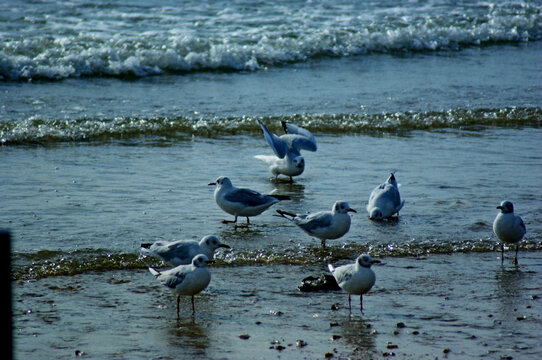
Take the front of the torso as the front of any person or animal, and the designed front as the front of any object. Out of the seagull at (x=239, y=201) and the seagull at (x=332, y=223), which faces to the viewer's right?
the seagull at (x=332, y=223)

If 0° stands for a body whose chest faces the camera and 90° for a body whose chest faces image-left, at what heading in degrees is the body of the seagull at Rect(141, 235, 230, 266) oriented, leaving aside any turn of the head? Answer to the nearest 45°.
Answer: approximately 270°

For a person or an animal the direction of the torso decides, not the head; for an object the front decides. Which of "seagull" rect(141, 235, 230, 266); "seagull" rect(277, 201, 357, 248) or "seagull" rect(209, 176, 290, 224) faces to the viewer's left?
"seagull" rect(209, 176, 290, 224)

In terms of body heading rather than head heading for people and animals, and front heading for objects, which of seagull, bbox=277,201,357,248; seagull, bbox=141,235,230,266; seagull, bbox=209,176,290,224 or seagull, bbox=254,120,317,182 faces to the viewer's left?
seagull, bbox=209,176,290,224

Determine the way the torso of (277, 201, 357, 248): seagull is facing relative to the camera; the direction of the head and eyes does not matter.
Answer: to the viewer's right

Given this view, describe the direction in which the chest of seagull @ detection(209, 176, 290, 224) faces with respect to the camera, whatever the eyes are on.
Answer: to the viewer's left

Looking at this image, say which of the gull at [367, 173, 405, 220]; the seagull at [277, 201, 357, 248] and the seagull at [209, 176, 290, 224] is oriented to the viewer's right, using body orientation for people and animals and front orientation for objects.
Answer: the seagull at [277, 201, 357, 248]

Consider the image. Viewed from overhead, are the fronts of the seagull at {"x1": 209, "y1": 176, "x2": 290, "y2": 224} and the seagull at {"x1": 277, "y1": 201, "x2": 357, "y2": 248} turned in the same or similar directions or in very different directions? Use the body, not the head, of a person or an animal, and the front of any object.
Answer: very different directions

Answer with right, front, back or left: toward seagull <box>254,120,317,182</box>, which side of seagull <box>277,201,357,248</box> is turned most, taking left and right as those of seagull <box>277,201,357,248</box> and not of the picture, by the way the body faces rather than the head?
left

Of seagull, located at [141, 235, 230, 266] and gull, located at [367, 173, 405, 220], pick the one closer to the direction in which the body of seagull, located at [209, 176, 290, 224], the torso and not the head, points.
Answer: the seagull

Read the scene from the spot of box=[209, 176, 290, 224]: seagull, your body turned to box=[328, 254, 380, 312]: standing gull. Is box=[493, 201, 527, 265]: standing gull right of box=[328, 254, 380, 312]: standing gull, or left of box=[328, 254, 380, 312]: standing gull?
left

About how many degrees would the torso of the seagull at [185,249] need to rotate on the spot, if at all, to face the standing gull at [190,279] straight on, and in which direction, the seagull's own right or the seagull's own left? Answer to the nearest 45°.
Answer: approximately 90° to the seagull's own right

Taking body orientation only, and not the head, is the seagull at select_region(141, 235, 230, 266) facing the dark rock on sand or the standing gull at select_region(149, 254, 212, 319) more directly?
the dark rock on sand

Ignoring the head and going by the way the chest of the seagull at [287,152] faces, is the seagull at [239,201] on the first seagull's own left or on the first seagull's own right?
on the first seagull's own right
